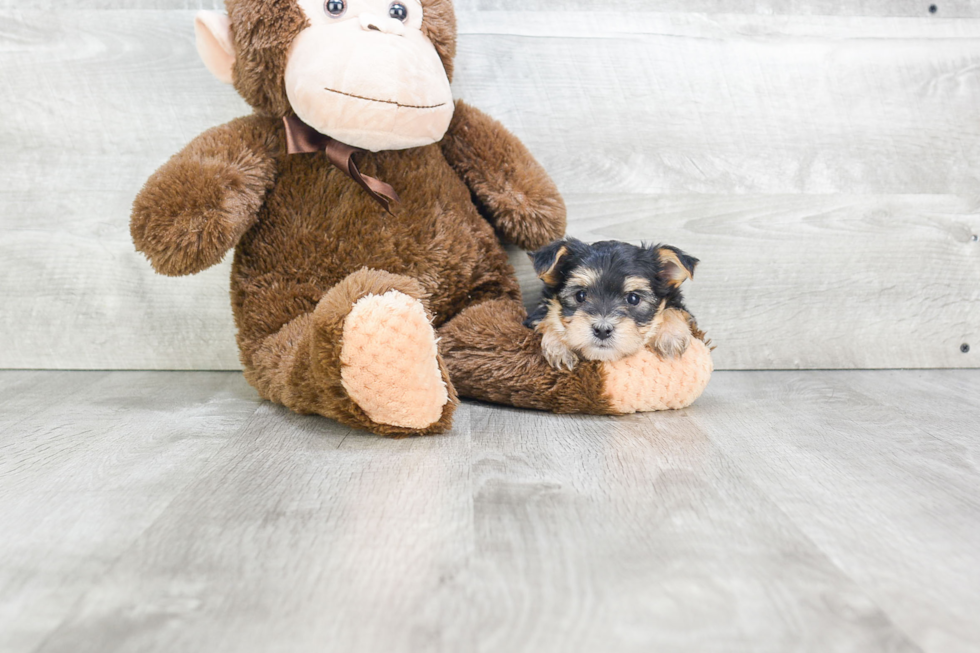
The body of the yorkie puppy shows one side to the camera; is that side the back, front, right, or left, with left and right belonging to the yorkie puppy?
front

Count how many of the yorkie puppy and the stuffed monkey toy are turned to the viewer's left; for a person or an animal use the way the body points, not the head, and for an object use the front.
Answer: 0

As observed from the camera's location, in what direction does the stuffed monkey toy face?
facing the viewer and to the right of the viewer
